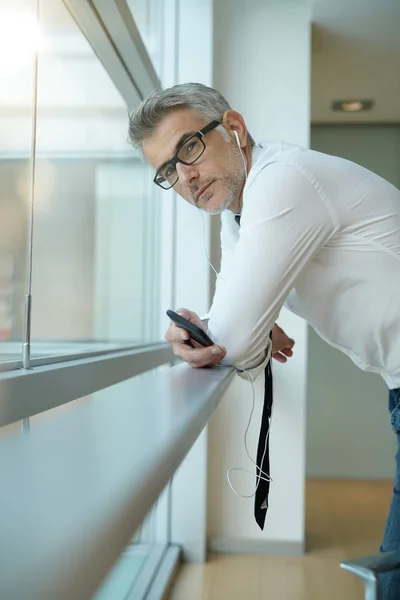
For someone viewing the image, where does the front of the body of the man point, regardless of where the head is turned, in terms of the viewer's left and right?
facing to the left of the viewer

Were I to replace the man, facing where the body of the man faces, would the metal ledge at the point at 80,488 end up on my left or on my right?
on my left

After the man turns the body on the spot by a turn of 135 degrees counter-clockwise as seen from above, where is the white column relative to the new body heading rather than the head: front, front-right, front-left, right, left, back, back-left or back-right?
back-left
